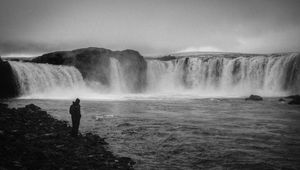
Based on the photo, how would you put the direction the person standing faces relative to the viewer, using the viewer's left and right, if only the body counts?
facing away from the viewer and to the right of the viewer

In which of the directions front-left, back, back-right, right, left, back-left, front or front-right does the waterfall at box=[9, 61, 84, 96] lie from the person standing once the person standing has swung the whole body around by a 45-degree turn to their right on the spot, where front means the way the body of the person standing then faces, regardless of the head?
left
